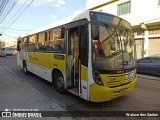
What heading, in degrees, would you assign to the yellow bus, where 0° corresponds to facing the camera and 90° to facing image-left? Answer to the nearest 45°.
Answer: approximately 315°
